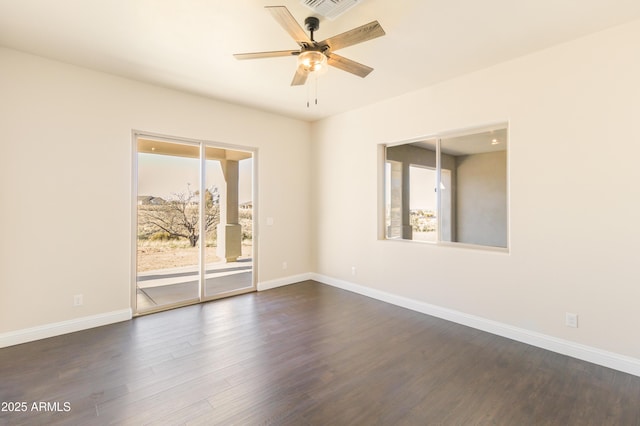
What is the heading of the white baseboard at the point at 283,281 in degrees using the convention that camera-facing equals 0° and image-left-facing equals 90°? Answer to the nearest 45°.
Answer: approximately 315°

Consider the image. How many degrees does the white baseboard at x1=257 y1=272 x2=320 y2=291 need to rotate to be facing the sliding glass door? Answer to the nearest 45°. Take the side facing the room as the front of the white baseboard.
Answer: approximately 90° to its right

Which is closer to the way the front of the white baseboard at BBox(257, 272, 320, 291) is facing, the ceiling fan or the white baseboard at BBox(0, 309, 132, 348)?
the ceiling fan

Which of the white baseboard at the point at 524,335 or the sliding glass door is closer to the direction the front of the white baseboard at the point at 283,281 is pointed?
the white baseboard

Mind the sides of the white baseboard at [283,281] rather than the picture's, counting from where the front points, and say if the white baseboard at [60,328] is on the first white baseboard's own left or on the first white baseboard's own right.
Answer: on the first white baseboard's own right

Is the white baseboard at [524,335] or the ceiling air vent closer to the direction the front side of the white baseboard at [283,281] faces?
the white baseboard
